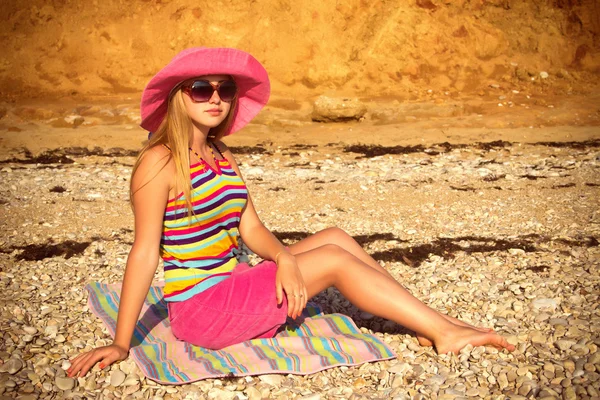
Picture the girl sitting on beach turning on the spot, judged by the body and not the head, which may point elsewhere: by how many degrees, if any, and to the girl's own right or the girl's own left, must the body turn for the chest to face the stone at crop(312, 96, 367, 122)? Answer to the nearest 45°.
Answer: approximately 135° to the girl's own left

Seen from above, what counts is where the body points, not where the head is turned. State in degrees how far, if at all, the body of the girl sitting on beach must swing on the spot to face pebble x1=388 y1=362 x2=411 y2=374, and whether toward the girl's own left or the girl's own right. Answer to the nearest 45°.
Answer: approximately 45° to the girl's own left

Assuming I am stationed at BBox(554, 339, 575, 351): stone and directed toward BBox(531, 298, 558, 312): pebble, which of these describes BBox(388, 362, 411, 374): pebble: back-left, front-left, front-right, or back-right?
back-left

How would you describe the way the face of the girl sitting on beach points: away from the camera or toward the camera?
toward the camera

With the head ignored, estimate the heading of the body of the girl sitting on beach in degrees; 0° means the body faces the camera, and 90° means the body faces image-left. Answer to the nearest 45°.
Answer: approximately 315°

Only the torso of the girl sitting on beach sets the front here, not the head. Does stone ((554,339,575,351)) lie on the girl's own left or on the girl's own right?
on the girl's own left
